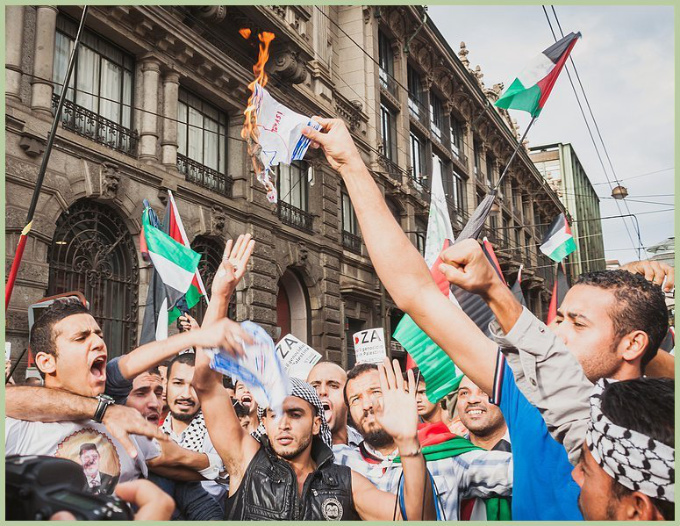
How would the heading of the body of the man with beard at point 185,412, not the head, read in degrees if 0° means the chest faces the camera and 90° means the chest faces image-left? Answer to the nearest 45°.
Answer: approximately 0°

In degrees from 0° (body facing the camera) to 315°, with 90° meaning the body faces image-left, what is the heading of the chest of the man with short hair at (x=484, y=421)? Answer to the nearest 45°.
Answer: approximately 45°

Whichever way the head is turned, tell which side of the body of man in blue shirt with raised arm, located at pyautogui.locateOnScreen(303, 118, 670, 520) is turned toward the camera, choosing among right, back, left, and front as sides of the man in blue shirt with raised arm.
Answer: left

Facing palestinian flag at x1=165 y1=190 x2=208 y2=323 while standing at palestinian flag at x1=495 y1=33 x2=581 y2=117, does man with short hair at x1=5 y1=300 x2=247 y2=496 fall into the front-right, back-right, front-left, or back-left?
front-left

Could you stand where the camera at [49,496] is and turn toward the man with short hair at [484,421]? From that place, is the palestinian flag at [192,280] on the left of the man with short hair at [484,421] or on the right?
left

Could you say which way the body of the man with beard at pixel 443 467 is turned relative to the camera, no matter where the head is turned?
toward the camera

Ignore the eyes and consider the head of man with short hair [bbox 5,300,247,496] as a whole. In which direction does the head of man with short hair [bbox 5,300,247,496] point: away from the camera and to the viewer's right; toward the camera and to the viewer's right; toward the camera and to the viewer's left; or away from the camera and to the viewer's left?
toward the camera and to the viewer's right

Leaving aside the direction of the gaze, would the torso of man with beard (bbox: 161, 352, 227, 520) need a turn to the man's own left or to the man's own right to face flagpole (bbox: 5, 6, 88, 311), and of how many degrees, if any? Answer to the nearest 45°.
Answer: approximately 135° to the man's own right

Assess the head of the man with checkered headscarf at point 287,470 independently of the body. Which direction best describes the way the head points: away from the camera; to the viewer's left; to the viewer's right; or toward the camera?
toward the camera

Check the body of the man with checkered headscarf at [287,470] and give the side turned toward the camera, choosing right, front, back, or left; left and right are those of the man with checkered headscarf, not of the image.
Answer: front

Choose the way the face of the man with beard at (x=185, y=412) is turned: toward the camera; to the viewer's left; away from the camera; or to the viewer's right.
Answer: toward the camera

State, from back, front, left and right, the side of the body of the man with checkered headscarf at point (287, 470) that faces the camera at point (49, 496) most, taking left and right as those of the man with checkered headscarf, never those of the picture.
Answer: front

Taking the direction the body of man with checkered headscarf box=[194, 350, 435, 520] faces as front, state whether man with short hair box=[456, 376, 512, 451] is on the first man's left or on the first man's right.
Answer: on the first man's left

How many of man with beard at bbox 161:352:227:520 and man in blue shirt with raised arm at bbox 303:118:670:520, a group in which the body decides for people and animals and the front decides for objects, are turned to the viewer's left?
1

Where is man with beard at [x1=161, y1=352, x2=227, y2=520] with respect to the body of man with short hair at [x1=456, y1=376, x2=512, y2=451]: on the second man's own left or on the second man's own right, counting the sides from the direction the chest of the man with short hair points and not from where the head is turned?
on the second man's own right
